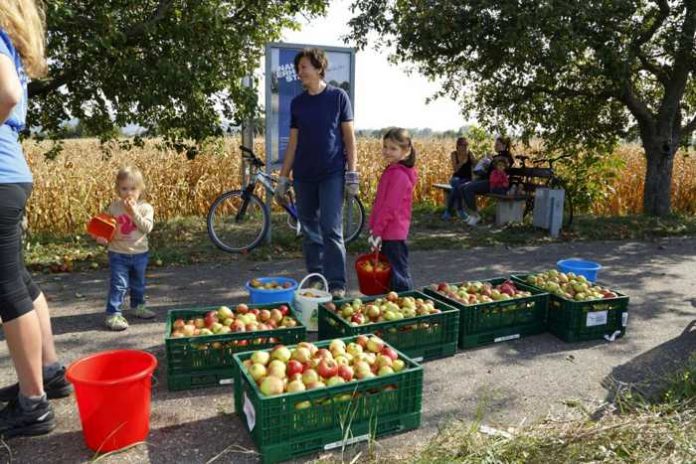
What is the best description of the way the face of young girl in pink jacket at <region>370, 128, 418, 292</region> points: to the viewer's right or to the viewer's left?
to the viewer's left

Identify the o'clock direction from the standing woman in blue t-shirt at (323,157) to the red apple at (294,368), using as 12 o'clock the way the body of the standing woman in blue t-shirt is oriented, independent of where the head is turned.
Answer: The red apple is roughly at 12 o'clock from the standing woman in blue t-shirt.

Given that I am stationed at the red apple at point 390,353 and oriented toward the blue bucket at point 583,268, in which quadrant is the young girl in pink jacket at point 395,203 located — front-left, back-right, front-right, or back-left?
front-left

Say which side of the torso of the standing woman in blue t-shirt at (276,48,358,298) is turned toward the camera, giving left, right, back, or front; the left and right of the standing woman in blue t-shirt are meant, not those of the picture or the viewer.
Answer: front

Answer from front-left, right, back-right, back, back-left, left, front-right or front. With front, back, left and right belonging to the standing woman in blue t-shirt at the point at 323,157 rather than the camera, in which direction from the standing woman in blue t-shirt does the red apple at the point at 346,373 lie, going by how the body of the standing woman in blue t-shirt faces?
front

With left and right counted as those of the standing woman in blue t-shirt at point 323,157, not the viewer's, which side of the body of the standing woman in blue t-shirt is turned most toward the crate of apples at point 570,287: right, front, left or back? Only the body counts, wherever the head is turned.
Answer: left

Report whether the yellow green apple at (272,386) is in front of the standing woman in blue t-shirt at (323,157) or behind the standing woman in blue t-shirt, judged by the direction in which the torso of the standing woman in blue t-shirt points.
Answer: in front
